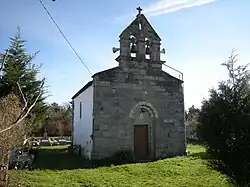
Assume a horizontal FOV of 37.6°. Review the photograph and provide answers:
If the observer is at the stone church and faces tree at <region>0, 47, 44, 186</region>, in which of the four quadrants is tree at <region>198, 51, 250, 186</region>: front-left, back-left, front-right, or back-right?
front-left

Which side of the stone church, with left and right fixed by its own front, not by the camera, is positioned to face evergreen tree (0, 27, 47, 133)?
right

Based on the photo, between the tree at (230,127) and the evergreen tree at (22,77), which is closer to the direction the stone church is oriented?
the tree

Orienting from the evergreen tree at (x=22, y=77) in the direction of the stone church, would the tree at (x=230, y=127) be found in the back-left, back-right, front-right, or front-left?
front-right

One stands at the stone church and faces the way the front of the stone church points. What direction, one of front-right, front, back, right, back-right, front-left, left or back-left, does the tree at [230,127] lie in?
front

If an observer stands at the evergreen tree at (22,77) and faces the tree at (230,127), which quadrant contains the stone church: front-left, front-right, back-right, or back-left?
front-left

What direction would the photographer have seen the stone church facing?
facing the viewer

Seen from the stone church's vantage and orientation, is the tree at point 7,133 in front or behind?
in front
